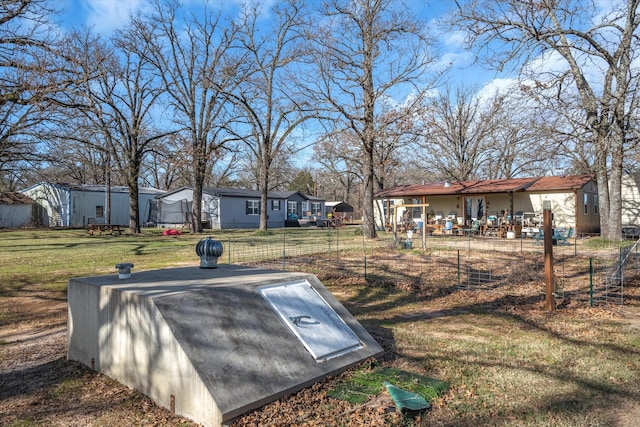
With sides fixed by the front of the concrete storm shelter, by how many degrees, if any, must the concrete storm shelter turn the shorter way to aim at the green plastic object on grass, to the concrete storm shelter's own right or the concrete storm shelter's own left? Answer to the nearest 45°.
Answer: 0° — it already faces it

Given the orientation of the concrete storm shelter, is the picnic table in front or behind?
behind

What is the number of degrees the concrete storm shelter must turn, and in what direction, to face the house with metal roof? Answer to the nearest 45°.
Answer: approximately 90° to its left

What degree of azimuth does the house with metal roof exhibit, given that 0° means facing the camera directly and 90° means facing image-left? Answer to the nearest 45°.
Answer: approximately 45°

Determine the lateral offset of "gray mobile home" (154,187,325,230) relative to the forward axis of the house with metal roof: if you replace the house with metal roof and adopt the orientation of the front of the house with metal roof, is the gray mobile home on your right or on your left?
on your right

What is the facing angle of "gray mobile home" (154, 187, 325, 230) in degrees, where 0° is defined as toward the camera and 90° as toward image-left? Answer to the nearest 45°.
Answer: approximately 315°

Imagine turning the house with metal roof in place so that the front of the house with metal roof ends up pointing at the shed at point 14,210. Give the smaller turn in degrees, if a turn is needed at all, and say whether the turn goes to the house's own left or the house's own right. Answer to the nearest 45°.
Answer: approximately 45° to the house's own right
